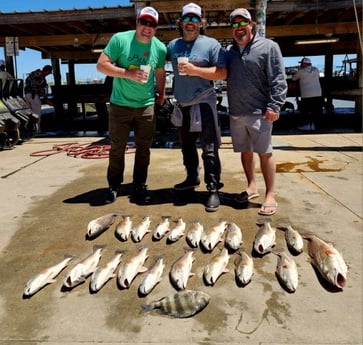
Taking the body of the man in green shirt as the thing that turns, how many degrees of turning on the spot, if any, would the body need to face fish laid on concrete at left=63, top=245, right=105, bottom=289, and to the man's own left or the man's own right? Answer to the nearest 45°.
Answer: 0° — they already face it

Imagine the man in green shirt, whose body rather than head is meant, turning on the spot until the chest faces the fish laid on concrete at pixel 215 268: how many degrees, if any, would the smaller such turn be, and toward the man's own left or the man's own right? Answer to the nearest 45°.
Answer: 0° — they already face it

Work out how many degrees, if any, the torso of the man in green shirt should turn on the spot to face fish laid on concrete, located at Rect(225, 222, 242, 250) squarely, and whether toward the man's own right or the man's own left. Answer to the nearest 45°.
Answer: approximately 45° to the man's own left

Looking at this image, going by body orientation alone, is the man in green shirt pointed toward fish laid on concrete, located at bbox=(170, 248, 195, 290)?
yes

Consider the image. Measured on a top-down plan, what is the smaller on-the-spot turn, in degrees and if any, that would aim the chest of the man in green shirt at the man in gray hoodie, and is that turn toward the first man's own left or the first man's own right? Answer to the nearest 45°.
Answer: approximately 45° to the first man's own left

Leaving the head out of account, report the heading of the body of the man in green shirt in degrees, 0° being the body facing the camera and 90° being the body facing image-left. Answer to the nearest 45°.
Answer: approximately 0°

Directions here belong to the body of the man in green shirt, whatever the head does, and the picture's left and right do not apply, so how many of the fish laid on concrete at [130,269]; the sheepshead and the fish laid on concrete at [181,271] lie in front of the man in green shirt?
3
